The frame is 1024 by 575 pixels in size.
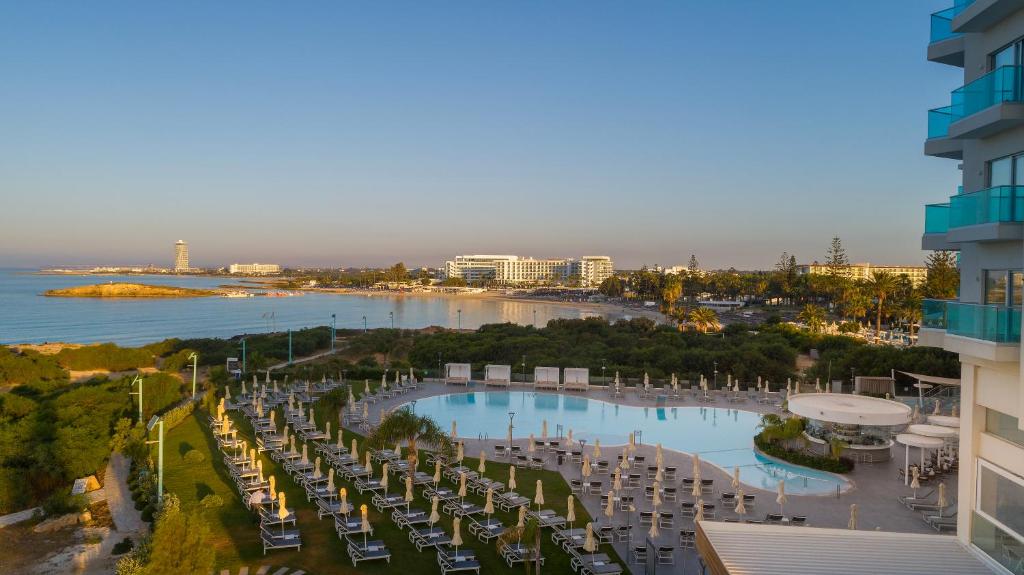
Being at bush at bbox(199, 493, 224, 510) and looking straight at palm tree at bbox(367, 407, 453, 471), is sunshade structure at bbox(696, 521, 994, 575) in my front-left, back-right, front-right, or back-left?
front-right

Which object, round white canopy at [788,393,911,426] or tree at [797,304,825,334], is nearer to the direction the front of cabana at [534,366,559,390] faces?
the round white canopy

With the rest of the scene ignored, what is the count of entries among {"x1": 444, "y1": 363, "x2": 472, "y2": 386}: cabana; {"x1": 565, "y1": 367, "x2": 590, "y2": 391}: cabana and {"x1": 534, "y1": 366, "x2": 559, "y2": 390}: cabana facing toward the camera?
3

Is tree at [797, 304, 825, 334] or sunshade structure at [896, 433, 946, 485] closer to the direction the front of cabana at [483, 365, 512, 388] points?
the sunshade structure

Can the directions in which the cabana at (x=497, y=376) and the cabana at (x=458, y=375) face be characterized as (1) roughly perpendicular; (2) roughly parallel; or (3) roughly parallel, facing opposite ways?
roughly parallel

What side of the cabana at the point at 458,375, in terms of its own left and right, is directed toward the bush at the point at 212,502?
front

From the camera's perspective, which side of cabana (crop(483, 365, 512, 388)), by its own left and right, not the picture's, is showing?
front

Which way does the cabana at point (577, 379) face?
toward the camera

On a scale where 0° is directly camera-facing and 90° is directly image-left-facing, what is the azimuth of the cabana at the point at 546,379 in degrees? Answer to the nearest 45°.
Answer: approximately 0°

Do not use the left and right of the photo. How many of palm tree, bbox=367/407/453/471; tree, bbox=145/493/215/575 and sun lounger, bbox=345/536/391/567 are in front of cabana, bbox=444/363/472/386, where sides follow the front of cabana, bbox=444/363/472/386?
3

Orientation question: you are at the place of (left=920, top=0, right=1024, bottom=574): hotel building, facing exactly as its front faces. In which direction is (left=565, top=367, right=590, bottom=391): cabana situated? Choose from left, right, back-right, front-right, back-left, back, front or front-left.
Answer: right

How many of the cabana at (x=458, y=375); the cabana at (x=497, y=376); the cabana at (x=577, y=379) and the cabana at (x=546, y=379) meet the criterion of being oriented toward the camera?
4

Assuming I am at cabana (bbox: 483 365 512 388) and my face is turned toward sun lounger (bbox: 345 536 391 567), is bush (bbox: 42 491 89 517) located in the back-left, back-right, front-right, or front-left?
front-right

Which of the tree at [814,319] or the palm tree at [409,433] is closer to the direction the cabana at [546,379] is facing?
the palm tree

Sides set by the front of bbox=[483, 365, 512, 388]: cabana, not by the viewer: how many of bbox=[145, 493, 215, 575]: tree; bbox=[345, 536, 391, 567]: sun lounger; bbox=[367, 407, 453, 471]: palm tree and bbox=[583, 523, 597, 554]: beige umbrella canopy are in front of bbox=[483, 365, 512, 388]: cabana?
4

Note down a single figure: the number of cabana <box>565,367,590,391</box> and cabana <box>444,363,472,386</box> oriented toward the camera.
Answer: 2

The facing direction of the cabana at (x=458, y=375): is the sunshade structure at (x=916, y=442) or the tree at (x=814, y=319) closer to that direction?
the sunshade structure

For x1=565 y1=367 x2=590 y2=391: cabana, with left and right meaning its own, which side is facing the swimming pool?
front
